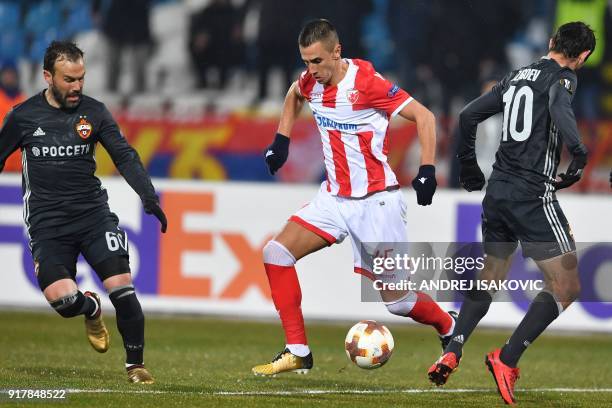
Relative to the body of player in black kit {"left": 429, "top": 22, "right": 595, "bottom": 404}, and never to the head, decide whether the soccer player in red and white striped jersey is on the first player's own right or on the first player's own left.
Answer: on the first player's own left

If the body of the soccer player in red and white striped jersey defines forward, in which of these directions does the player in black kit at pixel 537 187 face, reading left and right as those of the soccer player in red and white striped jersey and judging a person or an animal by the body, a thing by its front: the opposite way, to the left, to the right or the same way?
the opposite way

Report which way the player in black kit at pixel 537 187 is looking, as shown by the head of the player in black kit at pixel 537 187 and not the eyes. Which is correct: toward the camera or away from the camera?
away from the camera

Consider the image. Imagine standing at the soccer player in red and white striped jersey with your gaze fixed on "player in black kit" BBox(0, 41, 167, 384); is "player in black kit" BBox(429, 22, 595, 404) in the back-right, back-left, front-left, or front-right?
back-left

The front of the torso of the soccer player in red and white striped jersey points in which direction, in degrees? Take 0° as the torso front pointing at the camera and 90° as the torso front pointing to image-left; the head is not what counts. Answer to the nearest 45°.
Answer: approximately 45°

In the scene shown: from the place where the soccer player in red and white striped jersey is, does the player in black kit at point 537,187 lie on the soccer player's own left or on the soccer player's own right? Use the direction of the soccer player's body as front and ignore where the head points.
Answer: on the soccer player's own left
